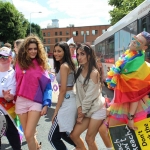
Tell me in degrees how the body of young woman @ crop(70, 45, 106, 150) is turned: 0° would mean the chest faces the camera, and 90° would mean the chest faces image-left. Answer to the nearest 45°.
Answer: approximately 45°

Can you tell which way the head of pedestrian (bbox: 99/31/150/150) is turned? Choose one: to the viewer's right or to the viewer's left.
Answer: to the viewer's left

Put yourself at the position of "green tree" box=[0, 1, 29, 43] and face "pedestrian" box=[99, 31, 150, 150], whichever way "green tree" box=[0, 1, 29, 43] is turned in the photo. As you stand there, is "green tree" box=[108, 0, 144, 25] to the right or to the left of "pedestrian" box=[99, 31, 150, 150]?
left

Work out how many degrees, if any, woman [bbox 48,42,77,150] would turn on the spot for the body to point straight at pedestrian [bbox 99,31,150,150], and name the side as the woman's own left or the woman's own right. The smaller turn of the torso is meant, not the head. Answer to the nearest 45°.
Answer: approximately 135° to the woman's own left

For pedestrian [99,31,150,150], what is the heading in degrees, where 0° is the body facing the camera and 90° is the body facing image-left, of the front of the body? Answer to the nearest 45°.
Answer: approximately 45°

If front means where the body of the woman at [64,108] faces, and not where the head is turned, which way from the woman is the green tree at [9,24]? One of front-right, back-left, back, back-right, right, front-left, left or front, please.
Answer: right

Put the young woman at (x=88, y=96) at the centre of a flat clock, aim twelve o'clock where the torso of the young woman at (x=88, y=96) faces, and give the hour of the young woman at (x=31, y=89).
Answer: the young woman at (x=31, y=89) is roughly at 2 o'clock from the young woman at (x=88, y=96).

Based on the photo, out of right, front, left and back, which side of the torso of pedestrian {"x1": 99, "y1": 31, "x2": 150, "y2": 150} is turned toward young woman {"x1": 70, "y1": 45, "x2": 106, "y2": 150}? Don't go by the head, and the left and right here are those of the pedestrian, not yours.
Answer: front

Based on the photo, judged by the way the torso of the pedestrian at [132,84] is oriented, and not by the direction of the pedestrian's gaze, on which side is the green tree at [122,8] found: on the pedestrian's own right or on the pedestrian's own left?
on the pedestrian's own right
